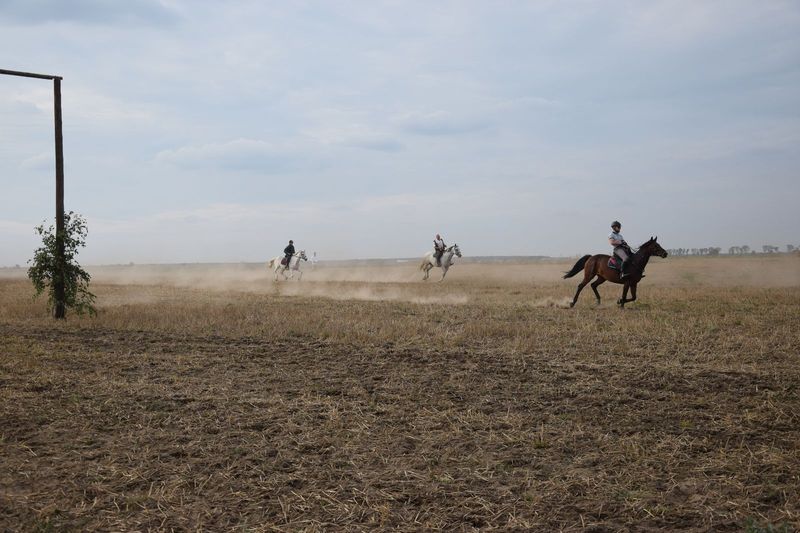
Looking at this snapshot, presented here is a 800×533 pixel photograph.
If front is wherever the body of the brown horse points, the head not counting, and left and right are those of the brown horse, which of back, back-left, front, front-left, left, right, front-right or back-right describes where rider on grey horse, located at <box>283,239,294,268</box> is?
back-left

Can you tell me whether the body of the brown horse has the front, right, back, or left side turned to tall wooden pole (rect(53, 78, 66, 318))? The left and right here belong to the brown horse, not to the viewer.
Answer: back

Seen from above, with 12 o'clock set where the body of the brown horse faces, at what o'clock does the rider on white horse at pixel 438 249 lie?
The rider on white horse is roughly at 8 o'clock from the brown horse.

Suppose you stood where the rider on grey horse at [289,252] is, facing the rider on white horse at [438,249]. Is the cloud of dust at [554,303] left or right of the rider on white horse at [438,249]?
right

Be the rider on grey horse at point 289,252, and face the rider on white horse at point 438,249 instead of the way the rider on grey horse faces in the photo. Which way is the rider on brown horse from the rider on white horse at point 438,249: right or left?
right

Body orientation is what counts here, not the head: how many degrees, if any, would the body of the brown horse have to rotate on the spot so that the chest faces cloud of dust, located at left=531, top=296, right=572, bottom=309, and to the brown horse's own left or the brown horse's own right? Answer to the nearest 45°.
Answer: approximately 135° to the brown horse's own left

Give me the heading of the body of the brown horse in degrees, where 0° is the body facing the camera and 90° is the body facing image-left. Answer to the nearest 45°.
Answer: approximately 270°
